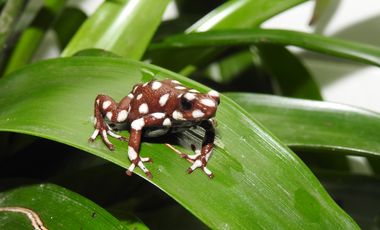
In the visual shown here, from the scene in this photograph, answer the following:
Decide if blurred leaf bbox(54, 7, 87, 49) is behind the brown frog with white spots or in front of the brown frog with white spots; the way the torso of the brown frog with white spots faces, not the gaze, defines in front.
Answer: behind

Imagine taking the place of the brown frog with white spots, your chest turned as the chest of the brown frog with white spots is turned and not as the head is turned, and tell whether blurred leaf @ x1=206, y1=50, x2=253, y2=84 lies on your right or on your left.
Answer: on your left

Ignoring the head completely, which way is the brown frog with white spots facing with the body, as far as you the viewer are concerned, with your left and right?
facing the viewer and to the right of the viewer
